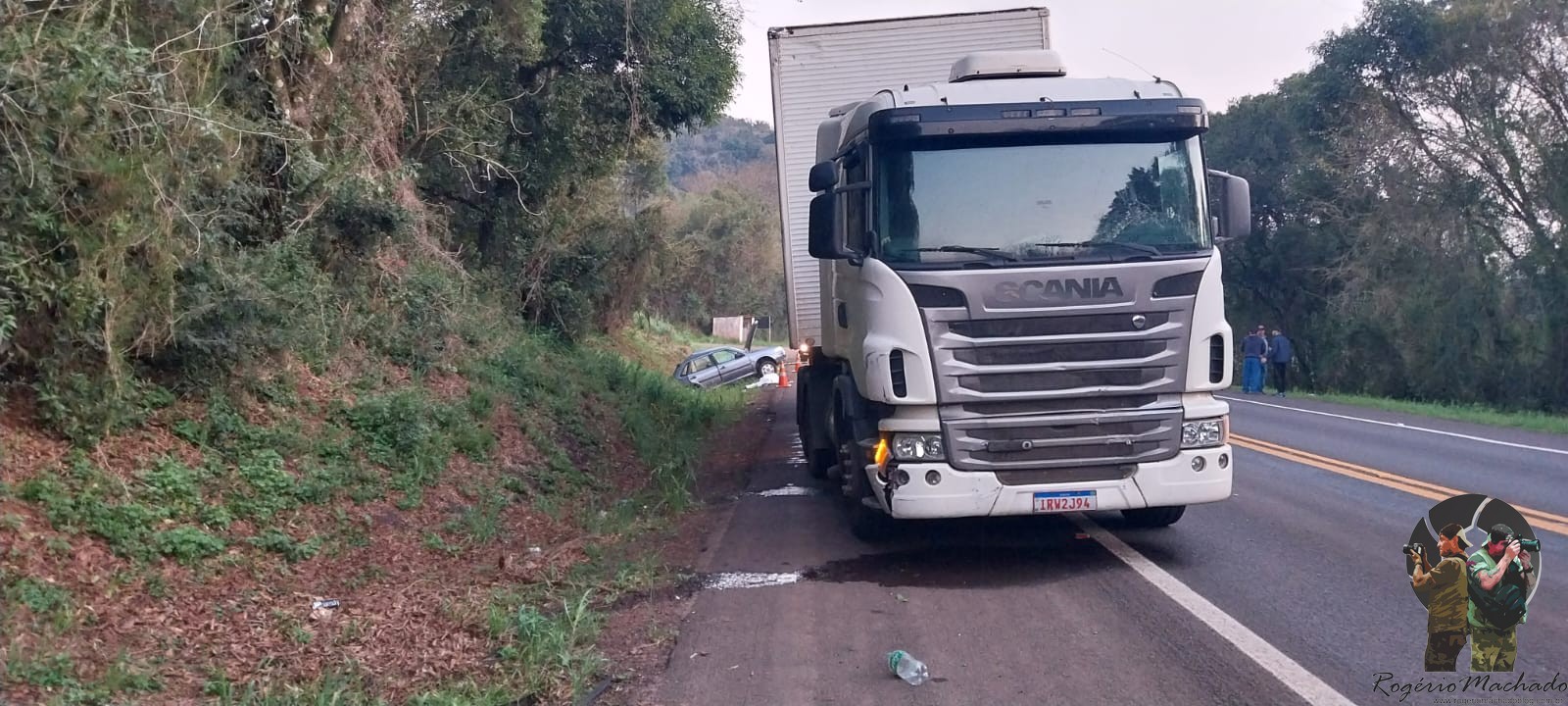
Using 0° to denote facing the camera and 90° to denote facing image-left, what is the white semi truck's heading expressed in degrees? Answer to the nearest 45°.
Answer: approximately 0°

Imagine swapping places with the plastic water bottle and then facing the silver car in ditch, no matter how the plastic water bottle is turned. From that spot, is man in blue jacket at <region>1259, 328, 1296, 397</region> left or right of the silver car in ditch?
right

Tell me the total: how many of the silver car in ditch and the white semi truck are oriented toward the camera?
1

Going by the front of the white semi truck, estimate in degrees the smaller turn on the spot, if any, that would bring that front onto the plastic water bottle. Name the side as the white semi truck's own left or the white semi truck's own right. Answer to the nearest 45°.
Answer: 0° — it already faces it

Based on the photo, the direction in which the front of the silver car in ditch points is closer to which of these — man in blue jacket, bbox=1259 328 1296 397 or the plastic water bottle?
the man in blue jacket

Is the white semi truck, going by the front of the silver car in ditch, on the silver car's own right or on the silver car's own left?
on the silver car's own right

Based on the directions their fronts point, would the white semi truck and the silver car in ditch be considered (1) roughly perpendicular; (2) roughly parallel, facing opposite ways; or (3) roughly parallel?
roughly perpendicular

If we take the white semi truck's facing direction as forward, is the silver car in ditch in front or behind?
behind

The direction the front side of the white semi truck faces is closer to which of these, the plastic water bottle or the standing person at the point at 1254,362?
the plastic water bottle

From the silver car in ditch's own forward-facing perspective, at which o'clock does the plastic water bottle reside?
The plastic water bottle is roughly at 3 o'clock from the silver car in ditch.

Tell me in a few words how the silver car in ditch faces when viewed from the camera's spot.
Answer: facing to the right of the viewer

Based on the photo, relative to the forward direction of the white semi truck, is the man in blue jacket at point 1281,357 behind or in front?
behind
